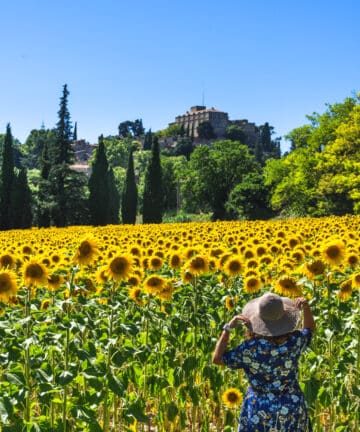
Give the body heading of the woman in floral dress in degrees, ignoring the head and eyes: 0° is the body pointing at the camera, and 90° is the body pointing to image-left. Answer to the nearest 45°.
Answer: approximately 180°

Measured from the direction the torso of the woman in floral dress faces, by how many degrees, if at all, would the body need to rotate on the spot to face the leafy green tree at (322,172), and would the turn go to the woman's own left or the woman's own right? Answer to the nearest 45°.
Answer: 0° — they already face it

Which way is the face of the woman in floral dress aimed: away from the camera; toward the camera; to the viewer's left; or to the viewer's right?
away from the camera
